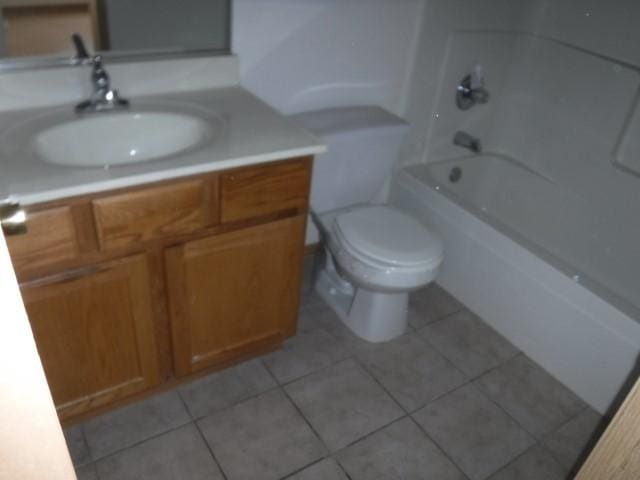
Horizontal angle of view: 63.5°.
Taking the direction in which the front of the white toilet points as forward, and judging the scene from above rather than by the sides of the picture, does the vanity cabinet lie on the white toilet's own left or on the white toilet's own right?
on the white toilet's own right

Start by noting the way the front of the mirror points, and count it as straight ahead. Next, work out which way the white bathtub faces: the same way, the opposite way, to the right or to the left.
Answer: to the right

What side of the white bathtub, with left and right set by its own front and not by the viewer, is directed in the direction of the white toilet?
front

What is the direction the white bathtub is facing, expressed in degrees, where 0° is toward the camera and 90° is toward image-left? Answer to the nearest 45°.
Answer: approximately 45°

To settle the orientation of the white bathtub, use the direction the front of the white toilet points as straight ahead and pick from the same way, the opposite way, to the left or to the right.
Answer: to the right

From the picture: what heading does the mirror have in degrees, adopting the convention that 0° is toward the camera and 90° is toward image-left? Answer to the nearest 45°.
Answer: approximately 0°

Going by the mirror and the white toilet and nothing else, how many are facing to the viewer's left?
0

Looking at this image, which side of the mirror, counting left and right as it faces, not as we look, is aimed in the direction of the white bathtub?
left

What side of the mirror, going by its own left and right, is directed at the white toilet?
left

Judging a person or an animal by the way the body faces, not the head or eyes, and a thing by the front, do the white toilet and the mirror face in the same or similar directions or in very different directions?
same or similar directions

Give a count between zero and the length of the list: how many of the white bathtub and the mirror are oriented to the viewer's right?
0

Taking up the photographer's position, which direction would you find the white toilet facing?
facing the viewer and to the right of the viewer

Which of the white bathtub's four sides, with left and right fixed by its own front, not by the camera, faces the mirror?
front
